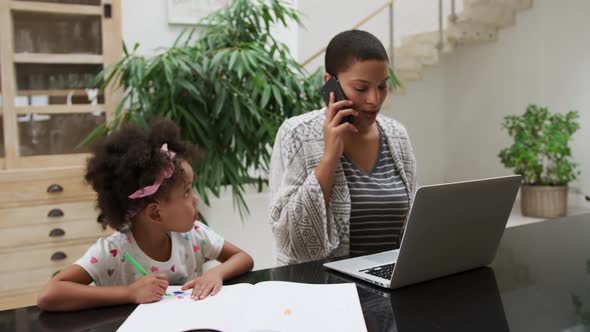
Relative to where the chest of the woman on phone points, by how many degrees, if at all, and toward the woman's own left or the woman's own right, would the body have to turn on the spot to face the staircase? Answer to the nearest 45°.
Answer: approximately 135° to the woman's own left

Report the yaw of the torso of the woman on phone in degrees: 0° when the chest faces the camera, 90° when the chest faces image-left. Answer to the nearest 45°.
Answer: approximately 315°

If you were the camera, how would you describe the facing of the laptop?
facing away from the viewer and to the left of the viewer

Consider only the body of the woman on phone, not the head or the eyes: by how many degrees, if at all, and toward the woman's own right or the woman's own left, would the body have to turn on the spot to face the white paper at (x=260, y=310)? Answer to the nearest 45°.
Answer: approximately 45° to the woman's own right

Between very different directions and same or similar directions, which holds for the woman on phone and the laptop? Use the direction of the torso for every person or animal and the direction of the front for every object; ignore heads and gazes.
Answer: very different directions

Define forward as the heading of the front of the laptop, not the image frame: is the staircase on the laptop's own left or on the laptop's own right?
on the laptop's own right

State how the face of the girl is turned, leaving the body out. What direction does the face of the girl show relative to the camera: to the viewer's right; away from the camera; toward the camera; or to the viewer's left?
to the viewer's right

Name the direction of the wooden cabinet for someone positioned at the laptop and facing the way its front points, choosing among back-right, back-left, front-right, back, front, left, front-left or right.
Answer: front

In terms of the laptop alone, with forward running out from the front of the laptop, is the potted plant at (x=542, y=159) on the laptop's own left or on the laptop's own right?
on the laptop's own right
